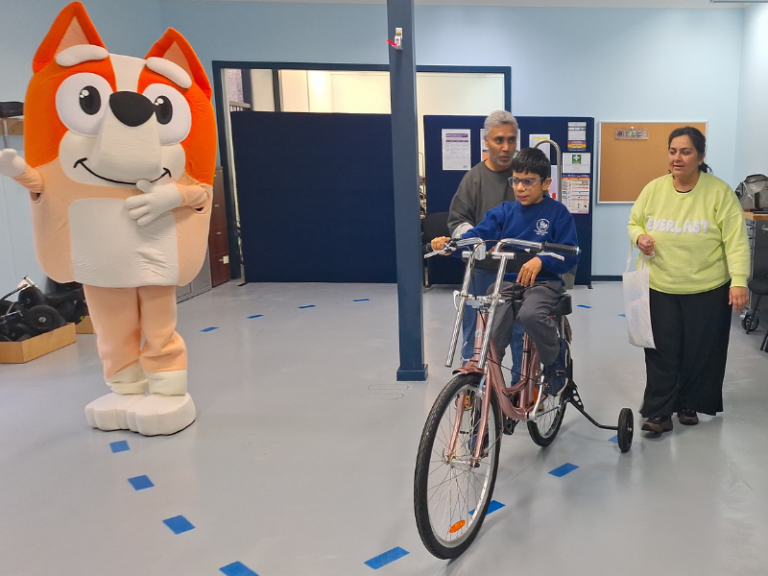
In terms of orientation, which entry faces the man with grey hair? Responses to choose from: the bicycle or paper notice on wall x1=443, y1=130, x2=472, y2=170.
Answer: the paper notice on wall

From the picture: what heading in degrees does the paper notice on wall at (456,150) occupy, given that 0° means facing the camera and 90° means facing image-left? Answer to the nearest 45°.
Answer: approximately 0°

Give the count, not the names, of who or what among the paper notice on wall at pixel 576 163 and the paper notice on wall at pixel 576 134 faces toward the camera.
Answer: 2

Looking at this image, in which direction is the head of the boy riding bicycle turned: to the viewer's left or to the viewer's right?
to the viewer's left

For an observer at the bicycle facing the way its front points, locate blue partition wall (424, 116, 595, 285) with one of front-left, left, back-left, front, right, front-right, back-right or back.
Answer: back-right

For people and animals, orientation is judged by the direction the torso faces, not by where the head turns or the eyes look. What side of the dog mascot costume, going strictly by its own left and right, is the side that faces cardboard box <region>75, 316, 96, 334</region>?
back

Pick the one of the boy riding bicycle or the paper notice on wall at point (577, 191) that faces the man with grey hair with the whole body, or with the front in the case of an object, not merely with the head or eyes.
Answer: the paper notice on wall

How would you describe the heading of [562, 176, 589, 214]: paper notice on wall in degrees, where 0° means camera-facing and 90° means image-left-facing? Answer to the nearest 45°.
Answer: approximately 0°

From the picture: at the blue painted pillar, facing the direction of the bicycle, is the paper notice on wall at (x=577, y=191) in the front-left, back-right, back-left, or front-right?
back-left

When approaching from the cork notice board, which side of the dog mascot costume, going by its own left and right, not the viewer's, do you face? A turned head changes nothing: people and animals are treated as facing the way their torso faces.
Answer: left

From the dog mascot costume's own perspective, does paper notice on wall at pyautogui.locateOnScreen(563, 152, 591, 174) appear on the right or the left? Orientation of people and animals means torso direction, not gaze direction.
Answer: on its left
